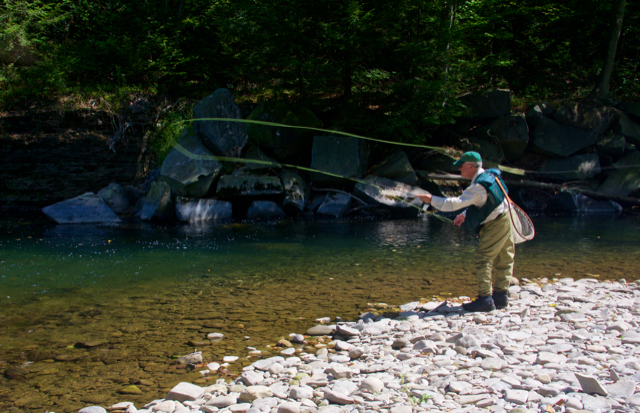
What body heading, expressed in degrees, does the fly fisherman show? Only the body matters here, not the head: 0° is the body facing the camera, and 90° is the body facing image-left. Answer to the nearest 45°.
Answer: approximately 90°

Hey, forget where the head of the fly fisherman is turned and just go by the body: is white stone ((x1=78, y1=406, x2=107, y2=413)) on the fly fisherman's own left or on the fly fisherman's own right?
on the fly fisherman's own left

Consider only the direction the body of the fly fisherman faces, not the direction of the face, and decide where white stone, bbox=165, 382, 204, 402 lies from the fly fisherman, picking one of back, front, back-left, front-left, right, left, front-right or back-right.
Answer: front-left

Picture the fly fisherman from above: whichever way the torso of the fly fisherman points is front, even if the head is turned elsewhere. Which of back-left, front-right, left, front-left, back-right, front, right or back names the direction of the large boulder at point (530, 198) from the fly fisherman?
right

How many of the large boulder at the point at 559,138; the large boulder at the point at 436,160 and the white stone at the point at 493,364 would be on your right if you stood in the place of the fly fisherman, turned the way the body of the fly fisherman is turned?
2

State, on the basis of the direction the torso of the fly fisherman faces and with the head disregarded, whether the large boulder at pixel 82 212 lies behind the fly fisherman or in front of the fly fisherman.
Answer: in front

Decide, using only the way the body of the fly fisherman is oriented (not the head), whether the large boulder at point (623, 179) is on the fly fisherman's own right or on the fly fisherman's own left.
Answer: on the fly fisherman's own right

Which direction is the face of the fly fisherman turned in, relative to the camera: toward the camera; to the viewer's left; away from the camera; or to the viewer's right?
to the viewer's left

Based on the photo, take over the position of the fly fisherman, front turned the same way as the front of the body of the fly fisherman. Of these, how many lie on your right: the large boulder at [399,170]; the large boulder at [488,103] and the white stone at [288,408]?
2

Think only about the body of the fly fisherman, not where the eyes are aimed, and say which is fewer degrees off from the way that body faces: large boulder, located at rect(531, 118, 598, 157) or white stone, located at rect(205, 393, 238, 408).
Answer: the white stone

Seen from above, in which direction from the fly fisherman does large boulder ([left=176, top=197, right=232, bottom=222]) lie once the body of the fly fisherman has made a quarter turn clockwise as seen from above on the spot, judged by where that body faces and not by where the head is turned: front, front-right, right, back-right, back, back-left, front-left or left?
front-left

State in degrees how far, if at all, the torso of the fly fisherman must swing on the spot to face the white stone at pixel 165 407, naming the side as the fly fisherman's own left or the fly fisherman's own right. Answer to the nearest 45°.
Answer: approximately 45° to the fly fisherman's own left

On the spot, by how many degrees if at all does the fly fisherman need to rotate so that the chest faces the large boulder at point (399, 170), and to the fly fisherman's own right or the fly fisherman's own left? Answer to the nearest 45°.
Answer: approximately 90° to the fly fisherman's own right
